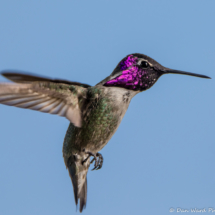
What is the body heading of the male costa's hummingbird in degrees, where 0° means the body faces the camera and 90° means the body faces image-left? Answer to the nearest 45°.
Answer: approximately 270°
